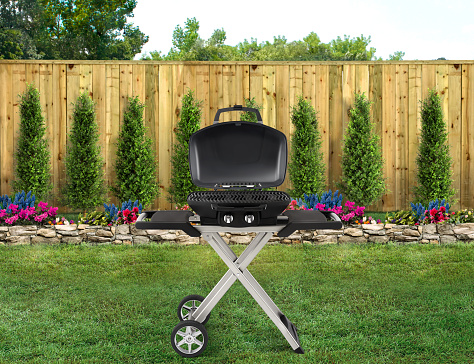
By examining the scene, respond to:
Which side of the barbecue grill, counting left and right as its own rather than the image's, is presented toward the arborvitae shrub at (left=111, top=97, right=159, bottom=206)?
back

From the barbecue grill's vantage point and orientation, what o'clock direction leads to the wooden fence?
The wooden fence is roughly at 6 o'clock from the barbecue grill.

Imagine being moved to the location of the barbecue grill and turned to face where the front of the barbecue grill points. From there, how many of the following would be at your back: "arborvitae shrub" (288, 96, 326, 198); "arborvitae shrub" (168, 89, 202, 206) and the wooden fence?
3

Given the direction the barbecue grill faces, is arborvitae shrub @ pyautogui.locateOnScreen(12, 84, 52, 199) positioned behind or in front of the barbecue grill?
behind

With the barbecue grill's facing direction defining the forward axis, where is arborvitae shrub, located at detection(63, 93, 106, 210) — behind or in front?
behind

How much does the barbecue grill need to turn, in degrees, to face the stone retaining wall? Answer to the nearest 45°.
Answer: approximately 180°

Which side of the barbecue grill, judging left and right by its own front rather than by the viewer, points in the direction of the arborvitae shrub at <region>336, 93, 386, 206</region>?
back

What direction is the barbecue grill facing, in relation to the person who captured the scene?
facing the viewer

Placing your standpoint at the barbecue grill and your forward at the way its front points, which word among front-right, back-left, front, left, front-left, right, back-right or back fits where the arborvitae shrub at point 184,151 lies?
back
